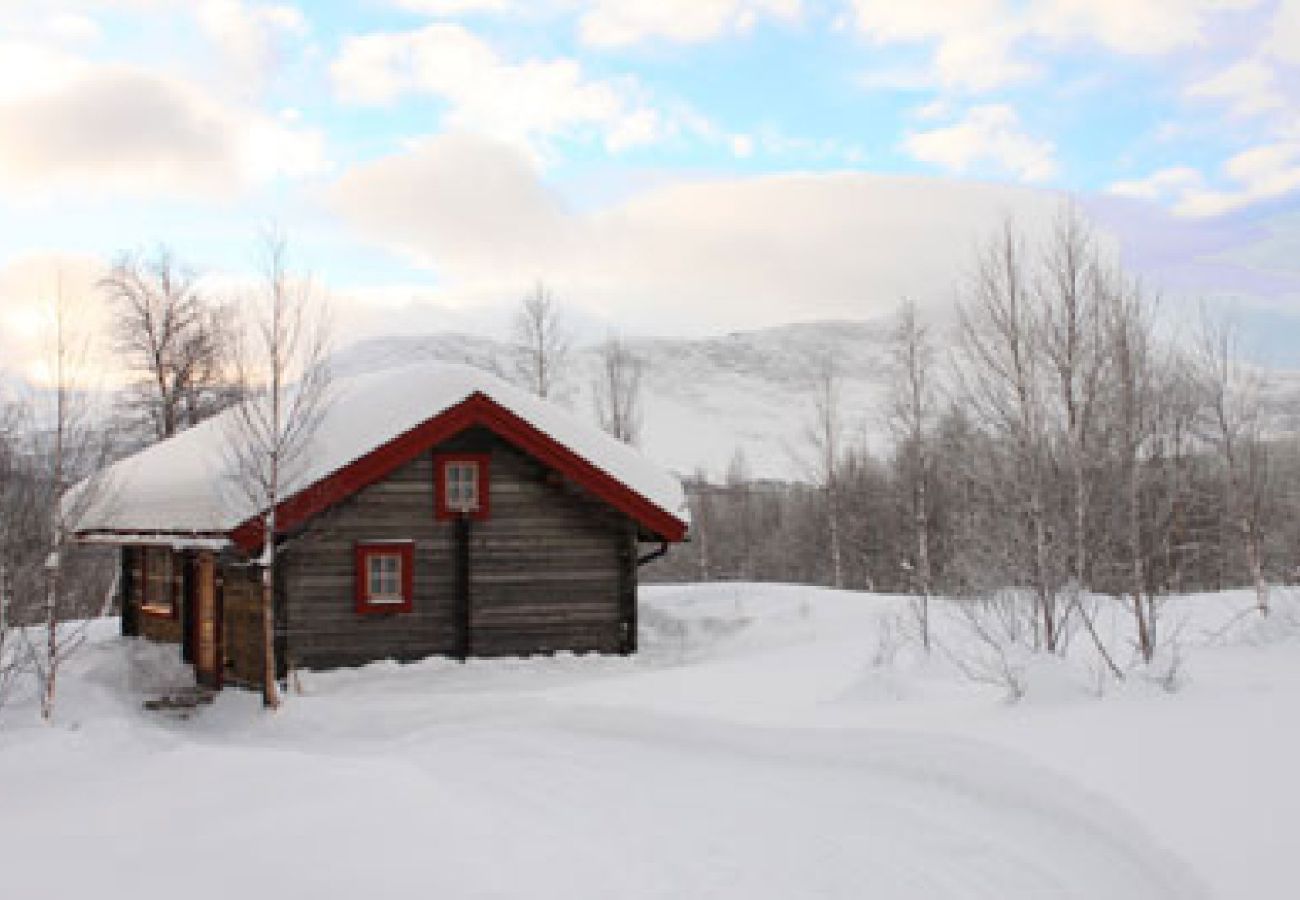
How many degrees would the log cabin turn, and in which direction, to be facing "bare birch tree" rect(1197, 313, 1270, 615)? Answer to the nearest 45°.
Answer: approximately 135° to its left

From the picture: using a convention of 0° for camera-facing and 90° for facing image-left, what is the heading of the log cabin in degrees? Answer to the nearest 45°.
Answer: approximately 45°
